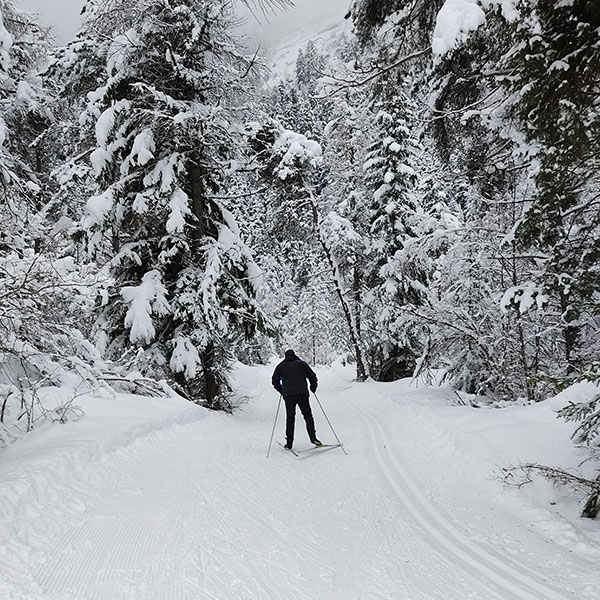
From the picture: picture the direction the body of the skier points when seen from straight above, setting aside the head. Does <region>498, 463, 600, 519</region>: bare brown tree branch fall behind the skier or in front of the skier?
behind

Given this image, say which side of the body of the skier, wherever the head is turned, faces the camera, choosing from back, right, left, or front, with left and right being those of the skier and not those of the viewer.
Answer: back

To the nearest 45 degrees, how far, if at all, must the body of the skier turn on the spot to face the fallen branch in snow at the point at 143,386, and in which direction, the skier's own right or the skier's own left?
approximately 45° to the skier's own left

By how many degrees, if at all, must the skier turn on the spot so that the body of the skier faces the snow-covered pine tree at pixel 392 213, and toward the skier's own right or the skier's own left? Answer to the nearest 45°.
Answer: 0° — they already face it
